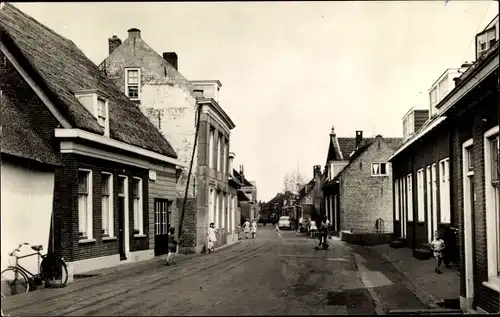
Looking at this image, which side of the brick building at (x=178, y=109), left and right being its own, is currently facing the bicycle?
right

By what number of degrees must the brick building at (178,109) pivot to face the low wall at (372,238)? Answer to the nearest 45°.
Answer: approximately 45° to its left

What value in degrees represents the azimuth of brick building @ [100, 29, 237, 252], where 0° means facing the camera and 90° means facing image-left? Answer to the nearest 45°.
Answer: approximately 270°

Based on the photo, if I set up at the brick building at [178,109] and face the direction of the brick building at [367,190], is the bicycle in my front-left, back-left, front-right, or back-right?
back-right

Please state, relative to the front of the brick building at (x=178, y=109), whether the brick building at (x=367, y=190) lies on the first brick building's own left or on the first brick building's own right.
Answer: on the first brick building's own left
